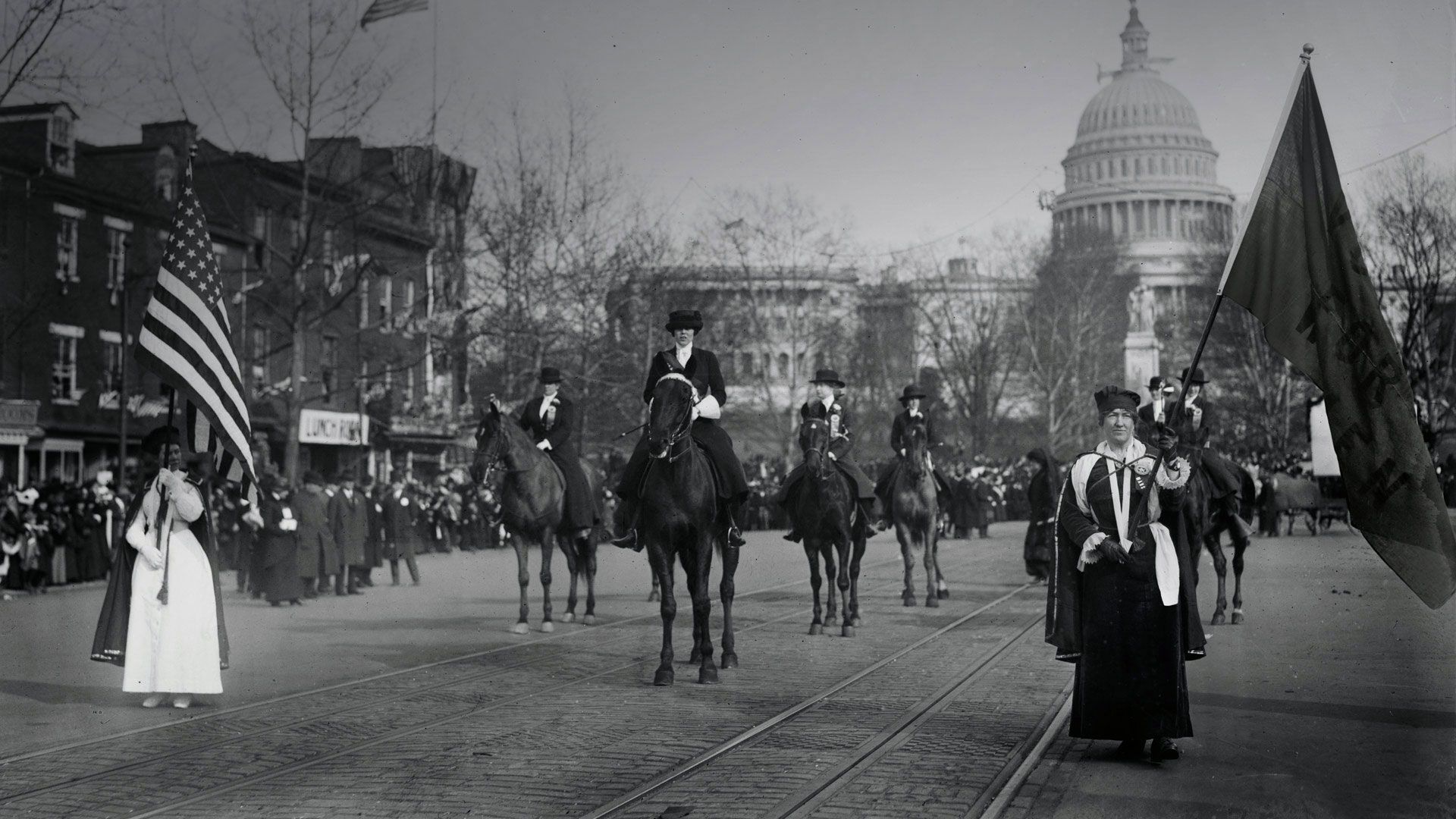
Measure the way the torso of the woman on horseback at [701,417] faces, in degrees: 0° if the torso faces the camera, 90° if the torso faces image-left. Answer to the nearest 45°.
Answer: approximately 0°

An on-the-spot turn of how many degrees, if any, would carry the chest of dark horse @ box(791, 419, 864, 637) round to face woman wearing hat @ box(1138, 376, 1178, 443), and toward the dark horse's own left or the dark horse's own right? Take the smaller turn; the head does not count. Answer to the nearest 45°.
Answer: approximately 90° to the dark horse's own left

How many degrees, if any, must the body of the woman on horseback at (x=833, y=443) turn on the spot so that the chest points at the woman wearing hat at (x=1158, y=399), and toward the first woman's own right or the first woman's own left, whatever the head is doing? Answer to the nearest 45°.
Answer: approximately 90° to the first woman's own left

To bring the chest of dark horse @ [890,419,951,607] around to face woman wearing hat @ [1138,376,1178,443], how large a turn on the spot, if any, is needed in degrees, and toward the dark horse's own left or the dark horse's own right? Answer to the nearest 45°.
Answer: approximately 45° to the dark horse's own left

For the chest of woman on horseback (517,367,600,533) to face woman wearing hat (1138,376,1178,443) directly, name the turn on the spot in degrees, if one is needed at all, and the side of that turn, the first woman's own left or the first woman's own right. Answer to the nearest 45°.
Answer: approximately 90° to the first woman's own left

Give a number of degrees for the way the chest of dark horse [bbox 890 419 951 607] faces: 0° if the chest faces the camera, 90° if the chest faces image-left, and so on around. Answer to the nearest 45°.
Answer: approximately 0°
